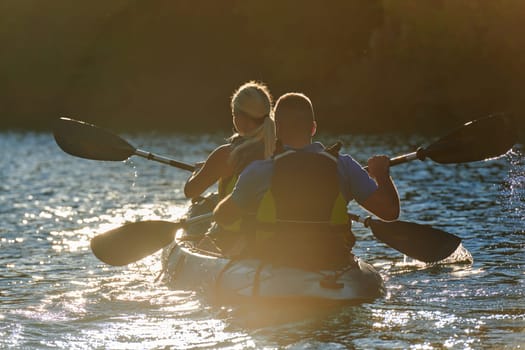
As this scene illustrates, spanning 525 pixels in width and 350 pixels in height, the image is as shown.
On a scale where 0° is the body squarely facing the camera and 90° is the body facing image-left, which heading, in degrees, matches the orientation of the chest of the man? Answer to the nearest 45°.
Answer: approximately 180°

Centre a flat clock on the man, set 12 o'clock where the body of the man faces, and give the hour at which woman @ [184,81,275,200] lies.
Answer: The woman is roughly at 11 o'clock from the man.

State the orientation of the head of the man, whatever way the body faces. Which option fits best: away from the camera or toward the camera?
away from the camera
